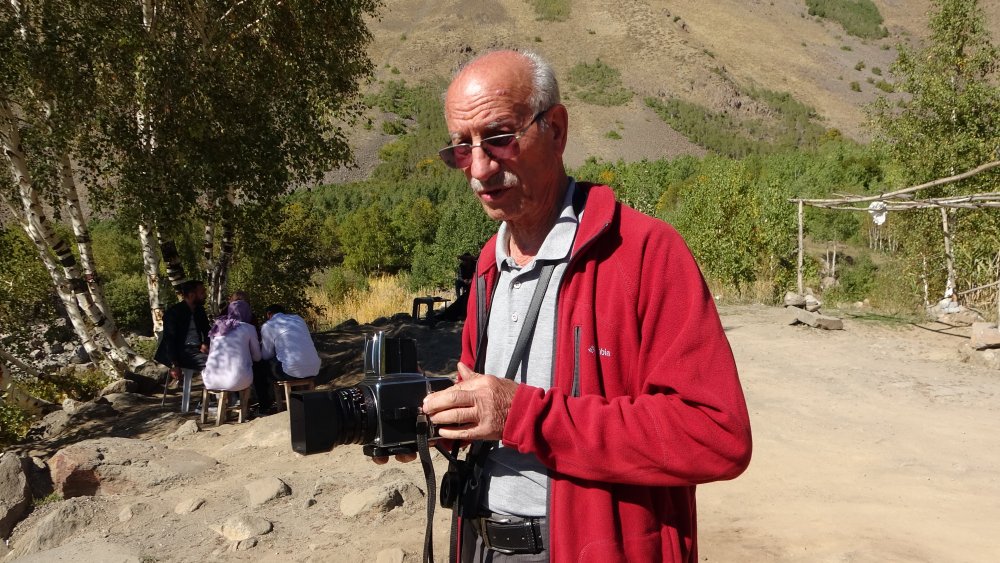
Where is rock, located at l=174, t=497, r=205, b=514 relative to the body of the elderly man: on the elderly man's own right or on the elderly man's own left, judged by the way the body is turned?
on the elderly man's own right

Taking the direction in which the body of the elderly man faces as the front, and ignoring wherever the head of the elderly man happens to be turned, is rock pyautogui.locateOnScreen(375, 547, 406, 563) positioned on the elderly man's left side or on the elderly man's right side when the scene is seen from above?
on the elderly man's right side

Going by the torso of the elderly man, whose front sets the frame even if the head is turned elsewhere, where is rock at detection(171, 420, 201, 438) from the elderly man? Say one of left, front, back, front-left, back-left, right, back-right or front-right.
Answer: right

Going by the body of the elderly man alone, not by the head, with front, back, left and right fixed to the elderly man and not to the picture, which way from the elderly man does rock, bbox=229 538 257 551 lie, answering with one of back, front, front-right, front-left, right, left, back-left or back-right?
right

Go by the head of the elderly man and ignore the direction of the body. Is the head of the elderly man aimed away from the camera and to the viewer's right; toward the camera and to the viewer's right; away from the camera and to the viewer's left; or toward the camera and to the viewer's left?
toward the camera and to the viewer's left

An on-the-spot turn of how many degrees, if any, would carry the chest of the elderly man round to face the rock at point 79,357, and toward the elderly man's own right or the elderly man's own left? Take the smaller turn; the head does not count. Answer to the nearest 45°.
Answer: approximately 90° to the elderly man's own right

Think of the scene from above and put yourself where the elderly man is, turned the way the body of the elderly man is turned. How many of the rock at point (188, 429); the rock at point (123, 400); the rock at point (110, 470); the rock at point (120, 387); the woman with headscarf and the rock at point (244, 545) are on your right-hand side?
6

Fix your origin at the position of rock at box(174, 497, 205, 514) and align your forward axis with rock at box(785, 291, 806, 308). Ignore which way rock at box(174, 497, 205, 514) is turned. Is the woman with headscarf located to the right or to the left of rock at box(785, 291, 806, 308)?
left

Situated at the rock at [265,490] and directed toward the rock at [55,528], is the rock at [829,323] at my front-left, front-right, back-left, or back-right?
back-right

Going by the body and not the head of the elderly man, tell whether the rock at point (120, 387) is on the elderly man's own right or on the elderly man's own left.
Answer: on the elderly man's own right

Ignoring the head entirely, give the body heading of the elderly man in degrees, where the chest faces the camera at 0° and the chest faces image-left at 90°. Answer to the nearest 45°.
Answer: approximately 45°

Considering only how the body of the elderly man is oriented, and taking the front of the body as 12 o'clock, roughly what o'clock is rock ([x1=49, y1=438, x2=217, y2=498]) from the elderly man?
The rock is roughly at 3 o'clock from the elderly man.

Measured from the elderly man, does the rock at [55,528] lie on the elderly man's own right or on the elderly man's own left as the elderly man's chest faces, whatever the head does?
on the elderly man's own right
